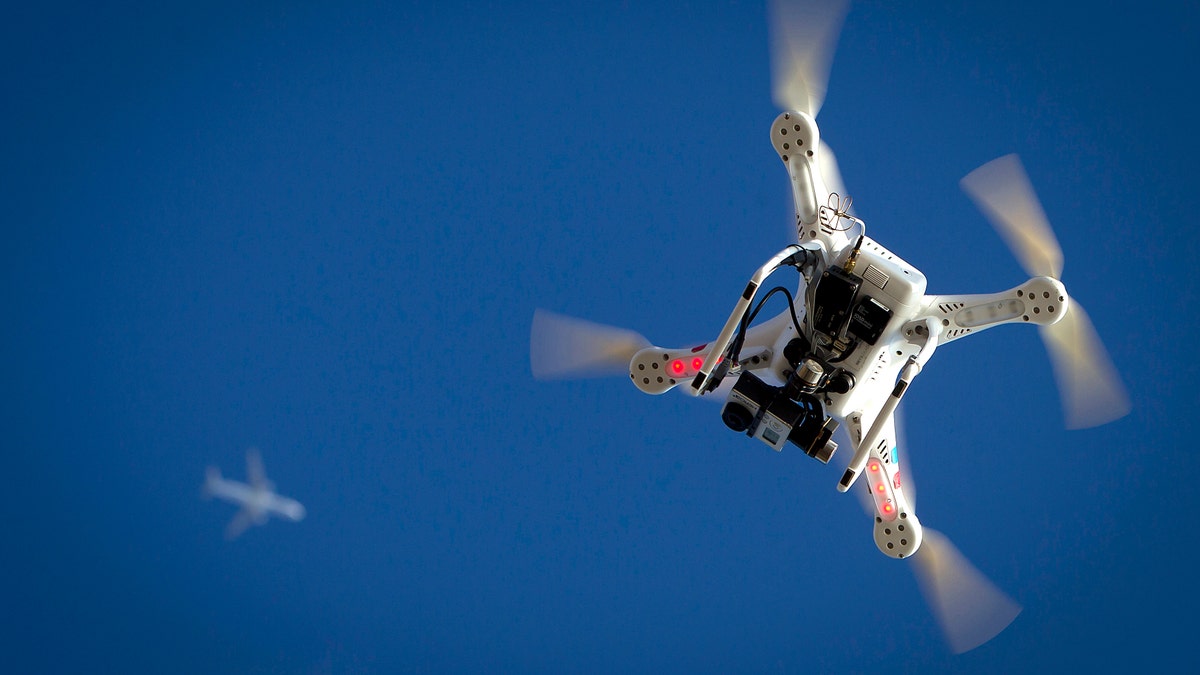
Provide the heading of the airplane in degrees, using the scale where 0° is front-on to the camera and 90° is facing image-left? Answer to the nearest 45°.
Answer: approximately 270°

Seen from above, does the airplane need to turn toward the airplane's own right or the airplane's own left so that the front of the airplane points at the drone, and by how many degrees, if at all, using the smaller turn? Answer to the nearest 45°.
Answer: approximately 45° to the airplane's own right
